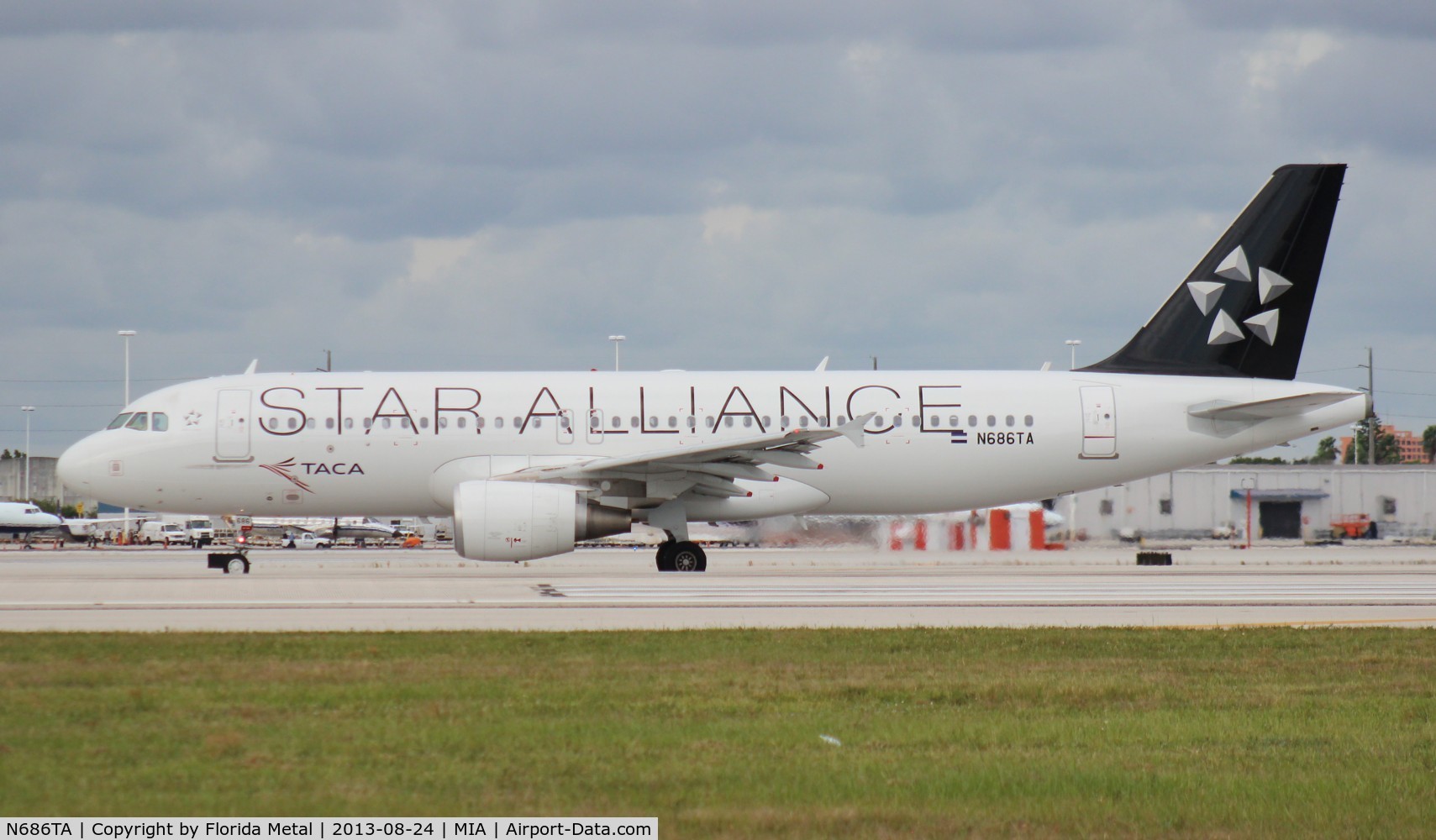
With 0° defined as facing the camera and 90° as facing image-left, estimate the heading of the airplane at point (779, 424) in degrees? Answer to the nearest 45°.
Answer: approximately 90°
